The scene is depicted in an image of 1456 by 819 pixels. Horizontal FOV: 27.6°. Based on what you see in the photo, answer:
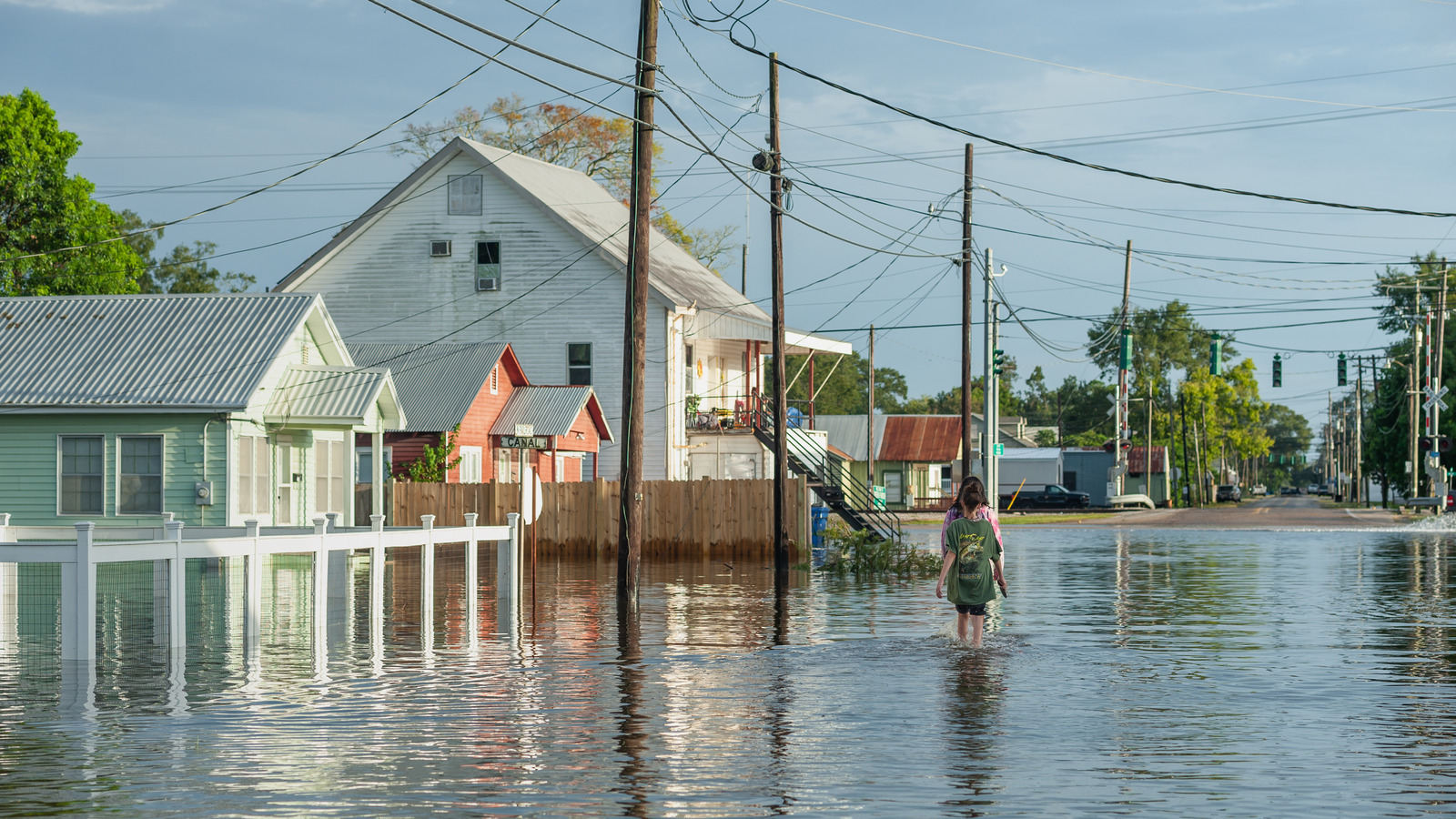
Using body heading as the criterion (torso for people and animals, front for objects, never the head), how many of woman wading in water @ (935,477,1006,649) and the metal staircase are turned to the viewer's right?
1

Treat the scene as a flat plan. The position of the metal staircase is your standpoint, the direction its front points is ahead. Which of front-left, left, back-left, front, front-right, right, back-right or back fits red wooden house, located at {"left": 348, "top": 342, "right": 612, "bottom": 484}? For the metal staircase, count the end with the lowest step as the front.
back

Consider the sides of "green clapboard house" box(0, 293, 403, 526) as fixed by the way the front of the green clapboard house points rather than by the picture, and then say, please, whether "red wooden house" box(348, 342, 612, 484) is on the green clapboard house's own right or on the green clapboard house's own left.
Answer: on the green clapboard house's own left

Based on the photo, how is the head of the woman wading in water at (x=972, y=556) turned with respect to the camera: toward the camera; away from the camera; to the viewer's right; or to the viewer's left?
away from the camera

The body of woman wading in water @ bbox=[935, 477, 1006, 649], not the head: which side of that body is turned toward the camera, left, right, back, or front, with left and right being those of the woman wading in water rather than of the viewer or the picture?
back

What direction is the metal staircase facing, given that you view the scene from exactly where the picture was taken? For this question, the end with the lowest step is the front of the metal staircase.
facing to the right of the viewer

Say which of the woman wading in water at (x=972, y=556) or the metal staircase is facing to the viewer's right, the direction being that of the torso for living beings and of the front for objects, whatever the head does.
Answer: the metal staircase

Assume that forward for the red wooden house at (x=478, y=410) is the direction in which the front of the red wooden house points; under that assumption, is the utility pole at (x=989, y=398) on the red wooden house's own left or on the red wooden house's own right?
on the red wooden house's own left
